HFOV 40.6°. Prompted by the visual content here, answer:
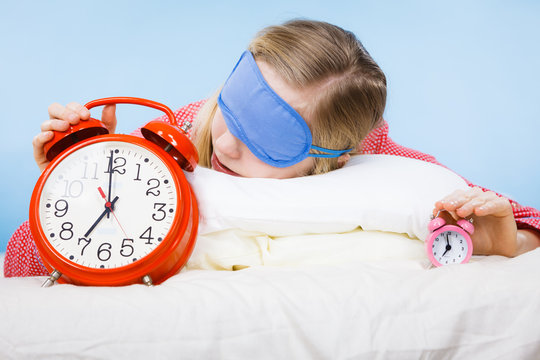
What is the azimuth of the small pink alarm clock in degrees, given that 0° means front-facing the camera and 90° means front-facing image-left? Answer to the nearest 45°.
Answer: approximately 0°

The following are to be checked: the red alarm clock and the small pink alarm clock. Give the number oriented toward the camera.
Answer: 2

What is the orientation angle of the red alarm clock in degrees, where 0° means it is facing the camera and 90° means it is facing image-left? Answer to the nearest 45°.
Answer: approximately 0°
